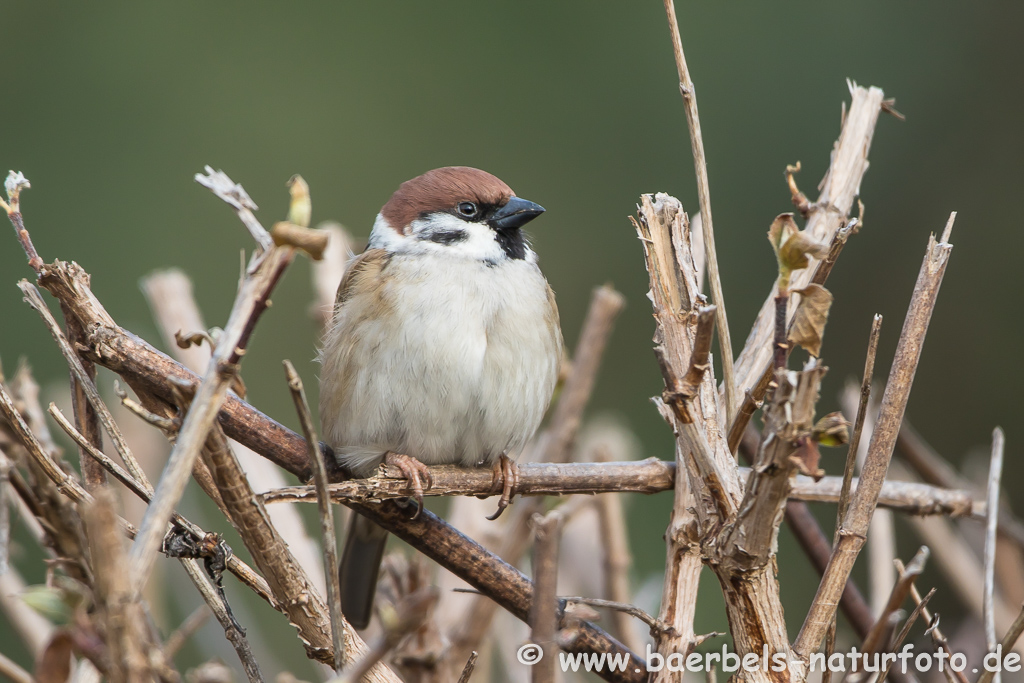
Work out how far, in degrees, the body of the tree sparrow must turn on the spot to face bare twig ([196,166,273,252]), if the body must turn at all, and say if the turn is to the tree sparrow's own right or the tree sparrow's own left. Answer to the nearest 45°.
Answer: approximately 45° to the tree sparrow's own right

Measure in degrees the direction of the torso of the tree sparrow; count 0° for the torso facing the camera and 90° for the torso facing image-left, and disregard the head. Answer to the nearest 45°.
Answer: approximately 315°

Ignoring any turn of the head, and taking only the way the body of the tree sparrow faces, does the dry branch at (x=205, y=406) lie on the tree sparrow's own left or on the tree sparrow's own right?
on the tree sparrow's own right
